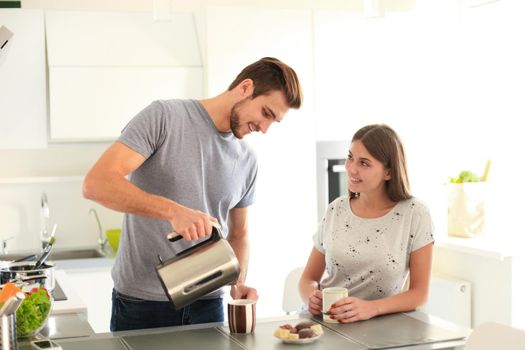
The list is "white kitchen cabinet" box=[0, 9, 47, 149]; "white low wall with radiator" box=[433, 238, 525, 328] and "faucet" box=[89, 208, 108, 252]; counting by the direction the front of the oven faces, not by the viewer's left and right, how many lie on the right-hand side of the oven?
2

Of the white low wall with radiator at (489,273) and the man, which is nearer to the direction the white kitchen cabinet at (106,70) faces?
the man

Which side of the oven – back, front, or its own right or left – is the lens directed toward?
front

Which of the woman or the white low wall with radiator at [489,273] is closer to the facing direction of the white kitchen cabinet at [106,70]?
the woman

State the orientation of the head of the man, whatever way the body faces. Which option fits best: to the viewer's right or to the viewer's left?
to the viewer's right

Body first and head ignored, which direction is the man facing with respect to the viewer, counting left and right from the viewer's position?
facing the viewer and to the right of the viewer

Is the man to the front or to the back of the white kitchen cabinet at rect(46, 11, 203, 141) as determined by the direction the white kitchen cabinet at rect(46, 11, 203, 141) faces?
to the front

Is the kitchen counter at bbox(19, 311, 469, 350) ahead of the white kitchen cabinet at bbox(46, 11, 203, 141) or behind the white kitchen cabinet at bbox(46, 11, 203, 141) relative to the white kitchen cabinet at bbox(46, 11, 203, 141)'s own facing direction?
ahead

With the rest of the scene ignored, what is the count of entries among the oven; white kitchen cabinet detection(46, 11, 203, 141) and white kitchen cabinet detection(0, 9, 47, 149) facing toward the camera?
3

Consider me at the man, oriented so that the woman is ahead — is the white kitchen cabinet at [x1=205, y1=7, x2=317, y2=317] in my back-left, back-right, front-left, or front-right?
front-left

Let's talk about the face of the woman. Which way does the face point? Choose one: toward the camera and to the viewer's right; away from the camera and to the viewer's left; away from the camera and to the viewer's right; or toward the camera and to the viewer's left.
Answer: toward the camera and to the viewer's left

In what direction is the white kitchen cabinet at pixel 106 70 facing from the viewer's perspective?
toward the camera
